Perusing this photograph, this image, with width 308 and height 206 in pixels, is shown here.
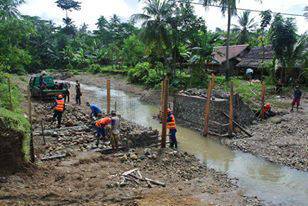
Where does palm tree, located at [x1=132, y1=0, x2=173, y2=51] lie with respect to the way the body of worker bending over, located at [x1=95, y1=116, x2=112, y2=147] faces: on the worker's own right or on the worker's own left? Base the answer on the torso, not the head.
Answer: on the worker's own left

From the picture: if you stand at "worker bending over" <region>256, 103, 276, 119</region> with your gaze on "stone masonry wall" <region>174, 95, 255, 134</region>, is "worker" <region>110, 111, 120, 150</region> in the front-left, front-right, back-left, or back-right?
front-left

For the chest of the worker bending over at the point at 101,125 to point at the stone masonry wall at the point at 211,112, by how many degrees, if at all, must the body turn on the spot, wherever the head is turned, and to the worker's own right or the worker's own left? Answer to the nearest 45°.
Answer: approximately 45° to the worker's own left

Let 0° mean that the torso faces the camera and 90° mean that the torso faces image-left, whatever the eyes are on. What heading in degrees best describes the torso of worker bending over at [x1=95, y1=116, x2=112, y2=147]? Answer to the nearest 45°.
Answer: approximately 270°

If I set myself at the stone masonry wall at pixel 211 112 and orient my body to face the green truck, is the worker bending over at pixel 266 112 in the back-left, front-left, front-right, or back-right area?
back-right

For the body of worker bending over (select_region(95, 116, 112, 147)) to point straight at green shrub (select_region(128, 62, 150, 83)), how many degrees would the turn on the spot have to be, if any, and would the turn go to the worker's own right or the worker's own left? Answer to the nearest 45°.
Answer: approximately 90° to the worker's own left

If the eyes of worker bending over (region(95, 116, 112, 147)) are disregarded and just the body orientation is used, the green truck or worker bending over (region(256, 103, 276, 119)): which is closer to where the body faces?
the worker bending over

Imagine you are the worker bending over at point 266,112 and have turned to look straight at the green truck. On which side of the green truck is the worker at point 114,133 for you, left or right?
left

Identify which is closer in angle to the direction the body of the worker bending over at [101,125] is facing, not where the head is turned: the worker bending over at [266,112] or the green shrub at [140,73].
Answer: the worker bending over

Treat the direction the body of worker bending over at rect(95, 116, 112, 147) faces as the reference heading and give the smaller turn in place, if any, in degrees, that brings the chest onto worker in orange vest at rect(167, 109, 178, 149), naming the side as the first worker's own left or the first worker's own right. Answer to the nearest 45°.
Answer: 0° — they already face them

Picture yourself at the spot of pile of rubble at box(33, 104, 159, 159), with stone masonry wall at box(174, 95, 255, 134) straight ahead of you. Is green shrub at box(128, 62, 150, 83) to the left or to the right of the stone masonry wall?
left
